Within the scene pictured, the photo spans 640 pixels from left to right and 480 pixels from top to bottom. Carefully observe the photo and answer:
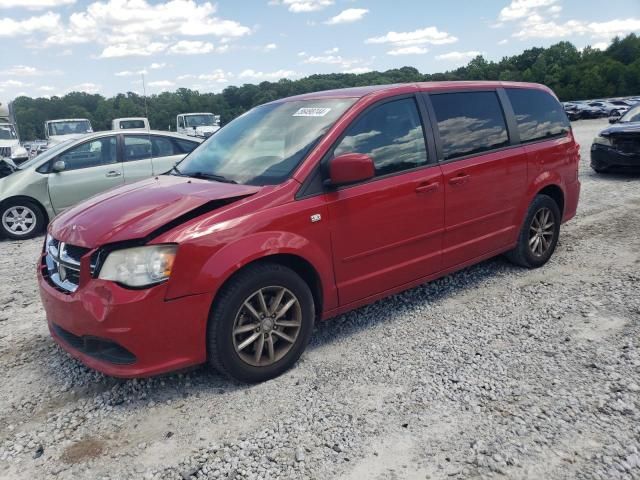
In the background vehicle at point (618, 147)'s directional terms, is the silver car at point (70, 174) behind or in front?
in front

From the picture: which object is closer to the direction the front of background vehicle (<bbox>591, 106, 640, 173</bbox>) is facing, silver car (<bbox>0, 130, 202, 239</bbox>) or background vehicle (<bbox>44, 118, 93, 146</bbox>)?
the silver car

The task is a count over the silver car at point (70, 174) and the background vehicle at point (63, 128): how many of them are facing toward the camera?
1

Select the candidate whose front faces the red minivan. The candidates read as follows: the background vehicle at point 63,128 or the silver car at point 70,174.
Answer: the background vehicle

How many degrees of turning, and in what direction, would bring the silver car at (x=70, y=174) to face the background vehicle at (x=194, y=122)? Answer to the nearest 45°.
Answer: approximately 90° to its right

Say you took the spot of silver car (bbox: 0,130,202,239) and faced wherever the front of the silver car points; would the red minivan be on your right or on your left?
on your left

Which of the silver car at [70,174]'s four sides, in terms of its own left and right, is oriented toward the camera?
left

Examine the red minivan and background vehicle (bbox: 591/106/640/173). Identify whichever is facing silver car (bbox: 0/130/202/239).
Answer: the background vehicle

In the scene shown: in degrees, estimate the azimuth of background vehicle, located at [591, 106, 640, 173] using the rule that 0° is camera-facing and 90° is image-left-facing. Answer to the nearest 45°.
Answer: approximately 45°

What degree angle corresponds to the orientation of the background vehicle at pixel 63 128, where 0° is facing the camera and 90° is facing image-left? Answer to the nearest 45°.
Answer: approximately 0°
